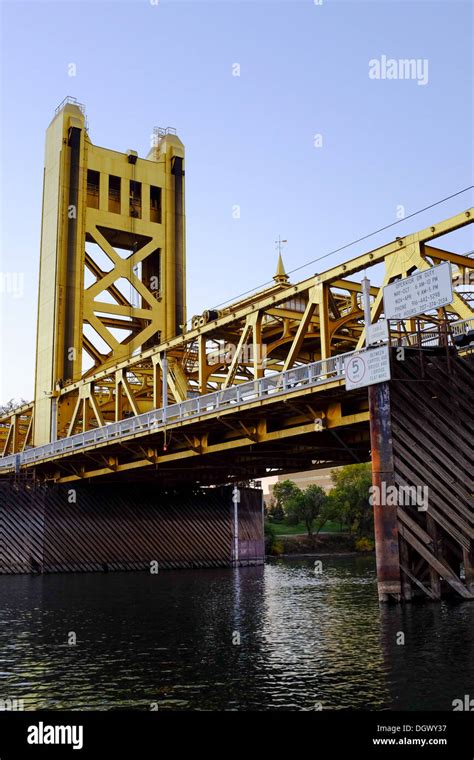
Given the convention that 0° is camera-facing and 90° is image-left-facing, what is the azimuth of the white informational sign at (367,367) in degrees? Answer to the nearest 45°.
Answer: approximately 45°

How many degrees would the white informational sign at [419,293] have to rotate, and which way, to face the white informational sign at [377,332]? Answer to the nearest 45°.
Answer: approximately 45° to its right

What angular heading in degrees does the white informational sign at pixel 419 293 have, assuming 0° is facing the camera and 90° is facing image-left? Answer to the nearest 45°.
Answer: approximately 45°

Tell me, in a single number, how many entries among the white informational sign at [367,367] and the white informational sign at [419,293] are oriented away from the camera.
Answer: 0
